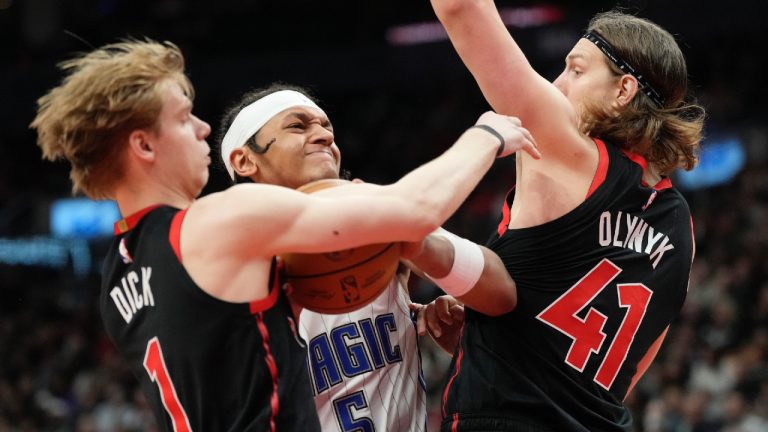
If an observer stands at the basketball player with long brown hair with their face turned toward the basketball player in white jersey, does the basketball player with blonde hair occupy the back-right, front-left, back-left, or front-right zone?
front-left

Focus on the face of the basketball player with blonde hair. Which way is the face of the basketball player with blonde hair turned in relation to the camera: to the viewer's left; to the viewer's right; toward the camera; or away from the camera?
to the viewer's right

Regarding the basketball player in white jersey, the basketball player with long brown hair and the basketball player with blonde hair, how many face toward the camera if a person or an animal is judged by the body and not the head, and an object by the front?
1

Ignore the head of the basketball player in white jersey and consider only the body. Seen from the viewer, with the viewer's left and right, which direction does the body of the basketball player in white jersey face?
facing the viewer

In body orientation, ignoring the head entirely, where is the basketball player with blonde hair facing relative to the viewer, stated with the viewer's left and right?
facing away from the viewer and to the right of the viewer

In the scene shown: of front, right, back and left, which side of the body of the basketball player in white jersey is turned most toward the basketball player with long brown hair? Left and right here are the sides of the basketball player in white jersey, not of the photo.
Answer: left

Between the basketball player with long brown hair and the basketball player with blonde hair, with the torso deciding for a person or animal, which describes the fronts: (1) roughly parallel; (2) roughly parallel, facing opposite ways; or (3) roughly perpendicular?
roughly perpendicular

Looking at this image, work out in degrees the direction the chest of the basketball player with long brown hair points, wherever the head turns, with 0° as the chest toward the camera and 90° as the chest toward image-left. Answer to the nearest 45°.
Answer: approximately 135°

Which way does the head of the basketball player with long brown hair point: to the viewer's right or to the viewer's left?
to the viewer's left

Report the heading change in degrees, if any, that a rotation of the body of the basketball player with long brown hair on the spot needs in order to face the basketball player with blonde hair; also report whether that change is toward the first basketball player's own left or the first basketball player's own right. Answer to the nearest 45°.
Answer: approximately 90° to the first basketball player's own left
